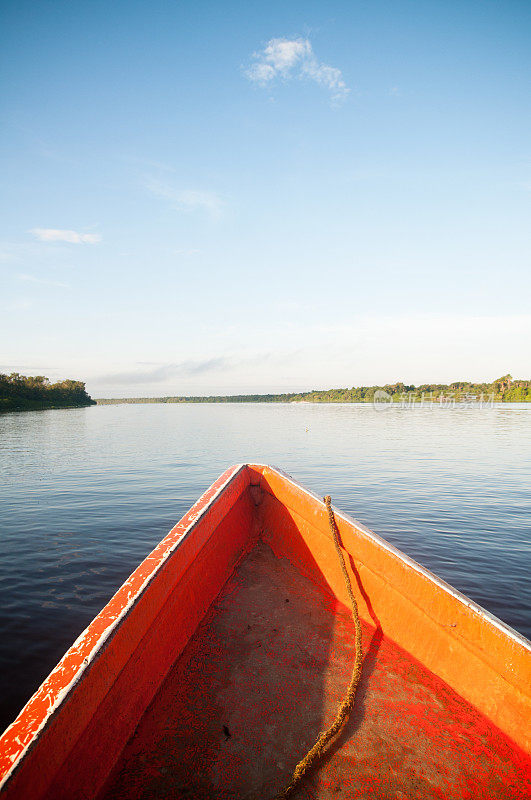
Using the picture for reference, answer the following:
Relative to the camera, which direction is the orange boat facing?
away from the camera
